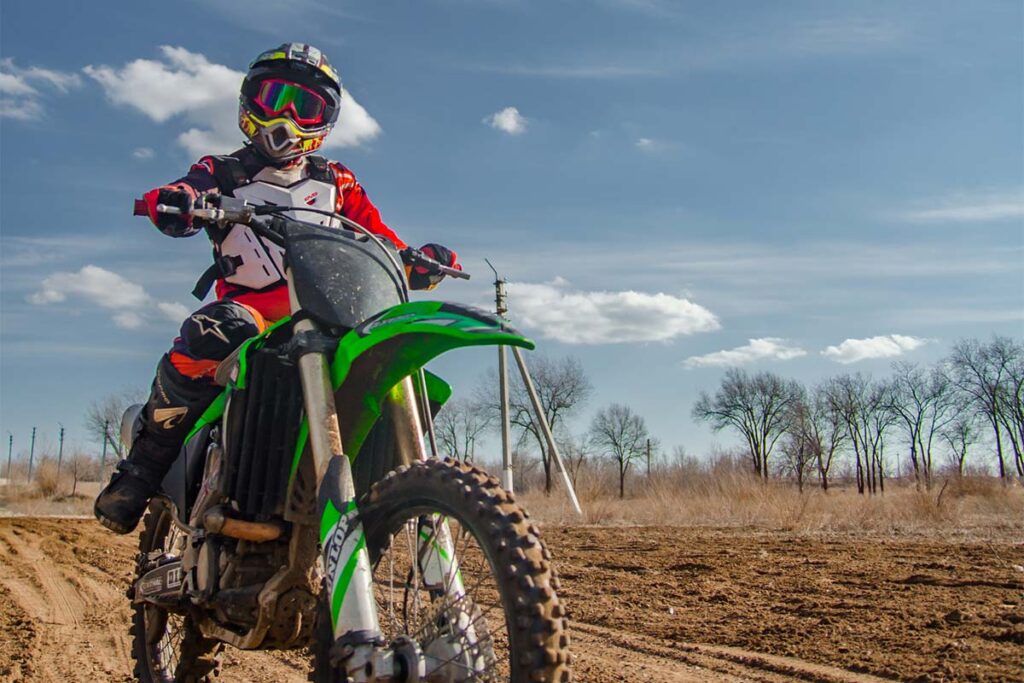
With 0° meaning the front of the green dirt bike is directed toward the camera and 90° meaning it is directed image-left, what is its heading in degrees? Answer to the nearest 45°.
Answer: approximately 315°

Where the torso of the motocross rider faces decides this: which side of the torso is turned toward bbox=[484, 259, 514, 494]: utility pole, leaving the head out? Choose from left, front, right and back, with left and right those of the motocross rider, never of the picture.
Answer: back

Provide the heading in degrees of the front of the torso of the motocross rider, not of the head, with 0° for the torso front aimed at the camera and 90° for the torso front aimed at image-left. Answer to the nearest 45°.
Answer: approximately 0°

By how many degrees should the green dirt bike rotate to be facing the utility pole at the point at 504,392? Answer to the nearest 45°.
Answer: approximately 135° to its left
